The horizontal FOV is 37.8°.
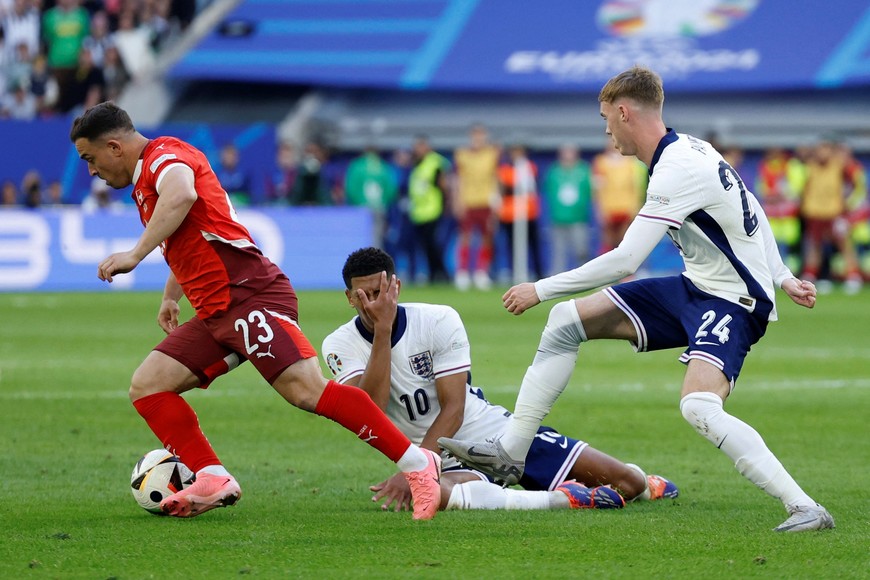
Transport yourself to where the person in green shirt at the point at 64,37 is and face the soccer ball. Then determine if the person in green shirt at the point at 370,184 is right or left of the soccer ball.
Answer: left

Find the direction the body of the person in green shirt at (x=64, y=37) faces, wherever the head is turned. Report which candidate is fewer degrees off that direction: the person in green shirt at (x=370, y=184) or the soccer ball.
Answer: the soccer ball

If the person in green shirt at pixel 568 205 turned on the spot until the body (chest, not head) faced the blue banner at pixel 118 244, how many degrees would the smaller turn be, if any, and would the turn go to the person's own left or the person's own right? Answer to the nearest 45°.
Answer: approximately 45° to the person's own right

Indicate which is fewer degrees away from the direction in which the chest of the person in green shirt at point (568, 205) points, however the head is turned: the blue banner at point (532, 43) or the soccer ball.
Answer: the soccer ball

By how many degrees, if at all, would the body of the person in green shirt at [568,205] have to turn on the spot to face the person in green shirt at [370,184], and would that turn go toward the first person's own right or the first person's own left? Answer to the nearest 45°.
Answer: approximately 90° to the first person's own right

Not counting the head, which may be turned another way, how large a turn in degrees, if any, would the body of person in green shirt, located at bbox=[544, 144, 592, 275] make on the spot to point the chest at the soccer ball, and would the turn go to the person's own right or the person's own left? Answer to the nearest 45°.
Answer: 0° — they already face it

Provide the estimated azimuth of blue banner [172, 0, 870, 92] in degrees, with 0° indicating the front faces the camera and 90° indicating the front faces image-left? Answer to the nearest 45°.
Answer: approximately 0°

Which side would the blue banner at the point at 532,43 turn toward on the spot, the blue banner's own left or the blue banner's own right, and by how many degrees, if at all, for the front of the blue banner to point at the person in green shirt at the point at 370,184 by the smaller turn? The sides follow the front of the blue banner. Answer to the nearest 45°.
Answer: approximately 45° to the blue banner's own right

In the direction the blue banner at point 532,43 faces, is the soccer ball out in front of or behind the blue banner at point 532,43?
in front

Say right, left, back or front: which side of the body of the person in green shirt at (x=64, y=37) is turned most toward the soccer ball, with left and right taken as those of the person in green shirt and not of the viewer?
front

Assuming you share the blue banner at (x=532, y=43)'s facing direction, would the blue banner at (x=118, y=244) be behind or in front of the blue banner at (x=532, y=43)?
in front

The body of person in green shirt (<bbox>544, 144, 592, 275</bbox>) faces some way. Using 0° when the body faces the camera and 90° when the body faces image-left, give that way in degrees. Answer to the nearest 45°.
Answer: approximately 0°

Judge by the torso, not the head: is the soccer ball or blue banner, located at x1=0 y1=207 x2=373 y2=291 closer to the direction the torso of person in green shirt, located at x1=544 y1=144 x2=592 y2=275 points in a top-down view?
the soccer ball
